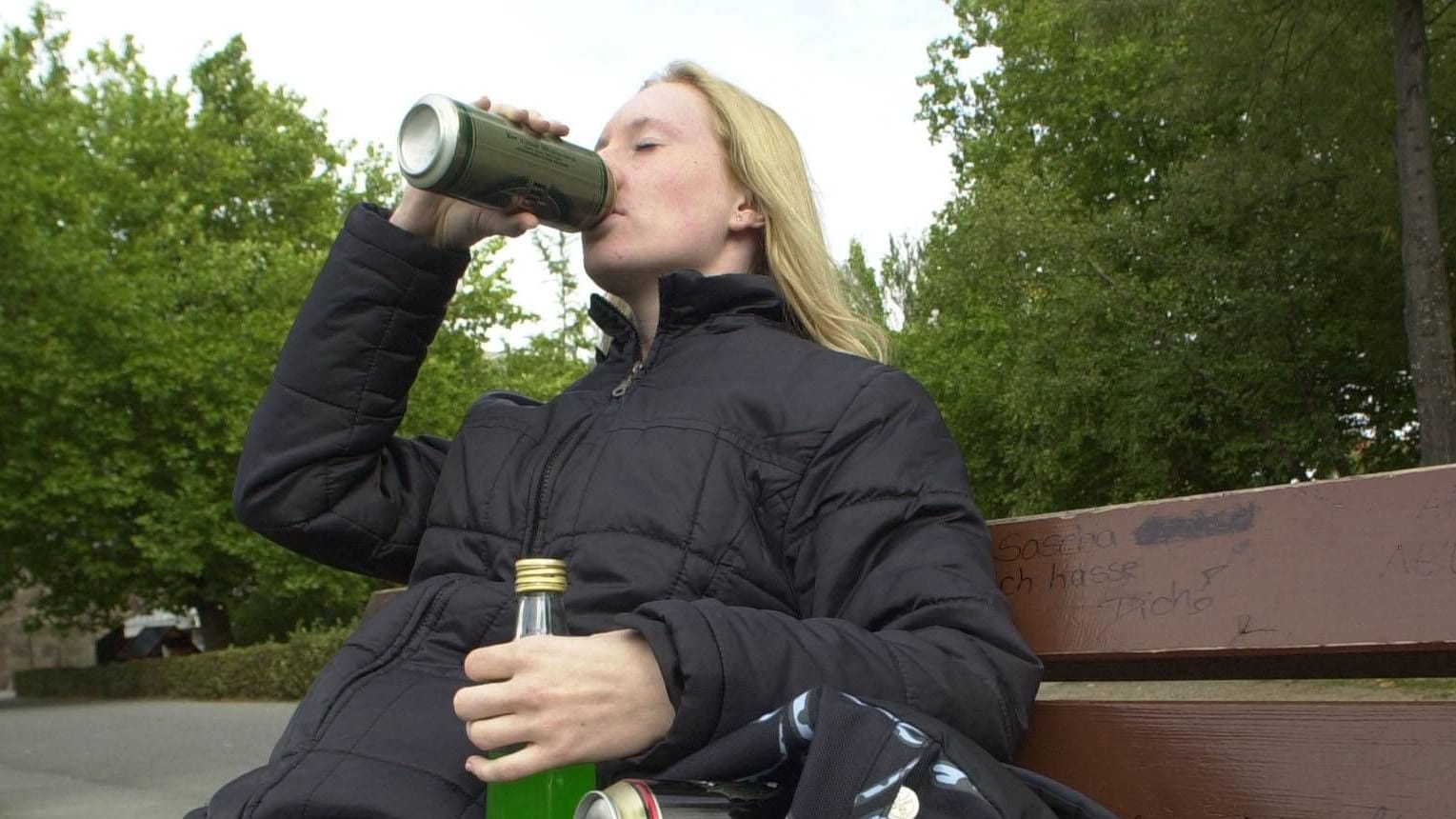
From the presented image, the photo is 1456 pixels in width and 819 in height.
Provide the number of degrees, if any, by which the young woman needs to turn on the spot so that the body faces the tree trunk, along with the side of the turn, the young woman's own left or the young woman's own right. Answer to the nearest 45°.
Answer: approximately 180°

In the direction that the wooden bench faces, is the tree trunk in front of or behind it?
behind

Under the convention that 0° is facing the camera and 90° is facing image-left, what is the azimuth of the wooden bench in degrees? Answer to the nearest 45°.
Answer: approximately 45°

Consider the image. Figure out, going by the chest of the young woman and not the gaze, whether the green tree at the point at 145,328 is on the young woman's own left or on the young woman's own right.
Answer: on the young woman's own right

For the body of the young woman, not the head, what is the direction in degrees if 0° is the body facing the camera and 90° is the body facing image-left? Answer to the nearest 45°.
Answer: approximately 45°
